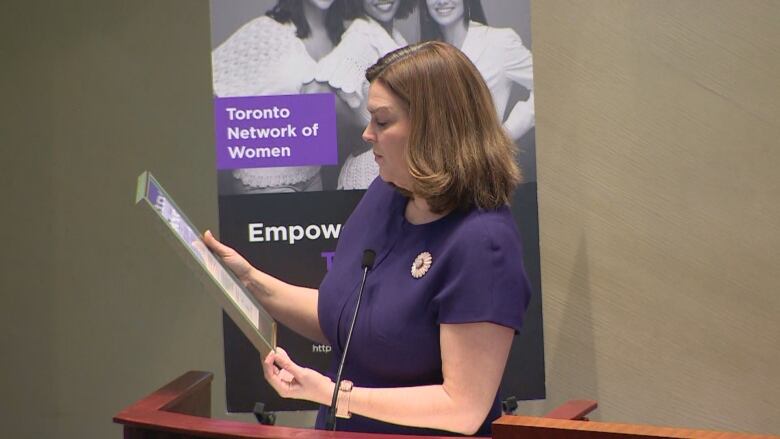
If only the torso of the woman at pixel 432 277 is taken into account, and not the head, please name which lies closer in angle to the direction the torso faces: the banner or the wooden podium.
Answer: the wooden podium

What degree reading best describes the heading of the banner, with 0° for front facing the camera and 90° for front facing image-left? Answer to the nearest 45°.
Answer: approximately 0°

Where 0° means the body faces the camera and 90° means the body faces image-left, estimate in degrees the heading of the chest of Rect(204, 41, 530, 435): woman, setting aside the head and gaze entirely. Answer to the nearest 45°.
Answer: approximately 45°

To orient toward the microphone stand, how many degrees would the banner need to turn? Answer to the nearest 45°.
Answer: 0° — it already faces it

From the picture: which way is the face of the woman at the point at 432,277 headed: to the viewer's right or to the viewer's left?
to the viewer's left

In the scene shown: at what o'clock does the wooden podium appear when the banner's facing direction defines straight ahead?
The wooden podium is roughly at 12 o'clock from the banner.
